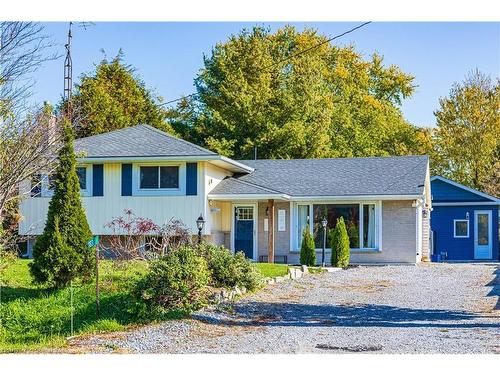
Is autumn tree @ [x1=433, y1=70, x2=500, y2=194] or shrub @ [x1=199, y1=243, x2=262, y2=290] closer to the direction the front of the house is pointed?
the shrub

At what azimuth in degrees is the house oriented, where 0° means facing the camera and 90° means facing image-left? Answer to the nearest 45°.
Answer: approximately 0°

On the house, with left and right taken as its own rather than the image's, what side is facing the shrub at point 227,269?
front

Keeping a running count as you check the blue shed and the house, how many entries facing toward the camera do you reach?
2

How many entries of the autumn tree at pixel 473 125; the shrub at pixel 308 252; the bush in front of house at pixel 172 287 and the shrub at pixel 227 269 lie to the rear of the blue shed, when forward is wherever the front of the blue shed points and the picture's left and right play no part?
1

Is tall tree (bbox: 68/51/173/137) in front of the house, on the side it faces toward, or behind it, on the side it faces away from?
behind

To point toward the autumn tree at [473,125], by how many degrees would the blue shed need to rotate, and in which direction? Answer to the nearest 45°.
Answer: approximately 180°

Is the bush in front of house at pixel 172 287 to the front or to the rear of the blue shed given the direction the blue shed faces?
to the front

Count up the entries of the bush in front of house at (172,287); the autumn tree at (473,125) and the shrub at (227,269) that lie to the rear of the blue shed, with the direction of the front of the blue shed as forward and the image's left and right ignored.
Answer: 1

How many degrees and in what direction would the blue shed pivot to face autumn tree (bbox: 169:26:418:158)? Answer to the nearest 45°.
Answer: approximately 135° to its right
